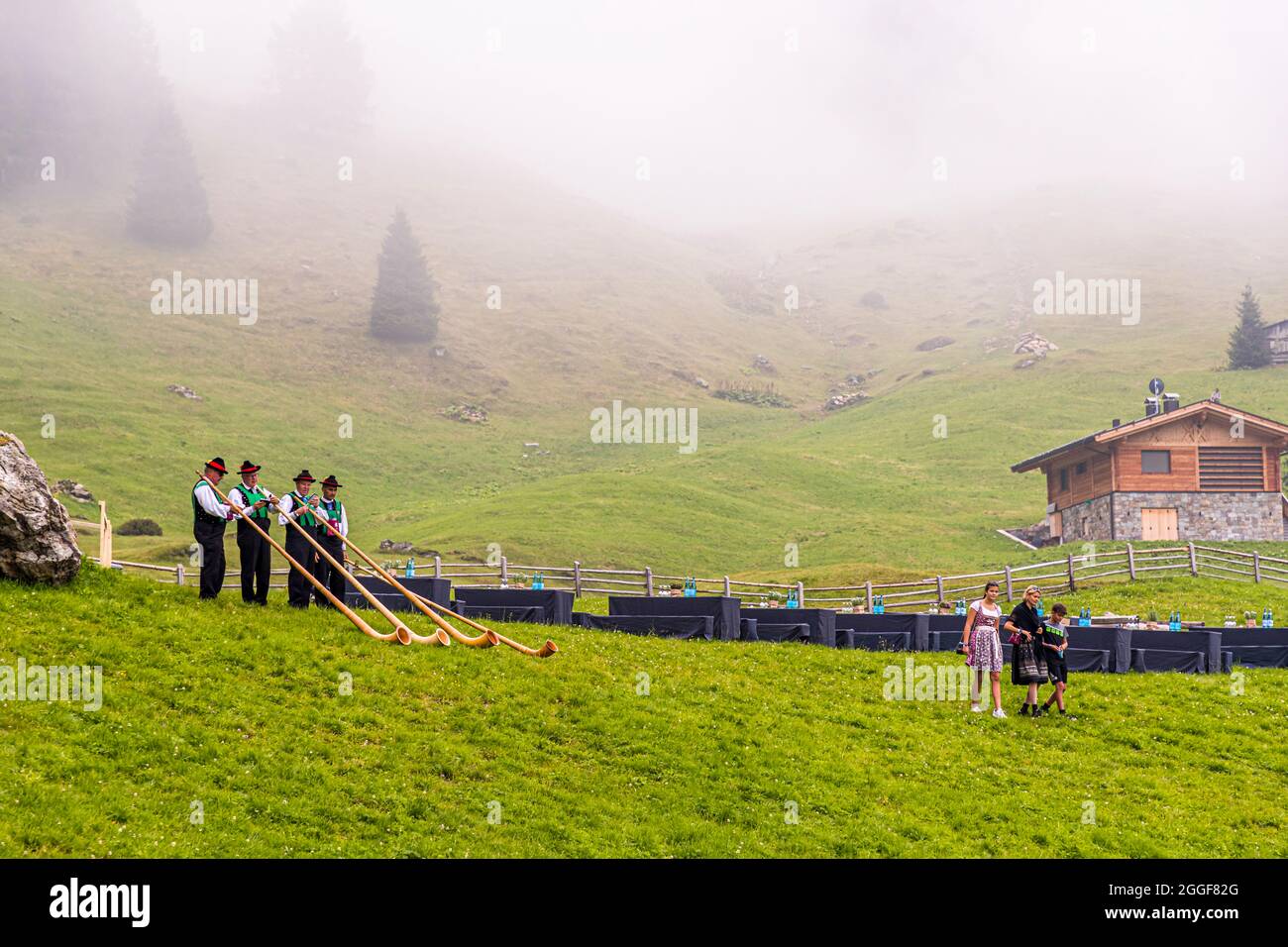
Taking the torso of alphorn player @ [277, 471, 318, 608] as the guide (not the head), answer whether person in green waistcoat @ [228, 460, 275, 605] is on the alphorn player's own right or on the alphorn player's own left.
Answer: on the alphorn player's own right

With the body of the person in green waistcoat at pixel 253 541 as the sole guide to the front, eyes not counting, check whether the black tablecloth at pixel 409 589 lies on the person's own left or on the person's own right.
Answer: on the person's own left

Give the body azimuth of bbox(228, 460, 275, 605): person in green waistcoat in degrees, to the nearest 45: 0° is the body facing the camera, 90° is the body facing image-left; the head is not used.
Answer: approximately 315°

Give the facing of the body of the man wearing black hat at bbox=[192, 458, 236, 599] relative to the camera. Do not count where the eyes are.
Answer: to the viewer's right

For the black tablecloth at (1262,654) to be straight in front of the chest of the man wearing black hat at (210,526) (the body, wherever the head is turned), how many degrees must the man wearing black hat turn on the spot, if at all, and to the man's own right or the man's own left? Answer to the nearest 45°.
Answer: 0° — they already face it

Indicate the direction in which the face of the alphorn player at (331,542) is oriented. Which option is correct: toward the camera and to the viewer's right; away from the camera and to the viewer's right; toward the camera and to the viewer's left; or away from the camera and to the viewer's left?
toward the camera and to the viewer's right

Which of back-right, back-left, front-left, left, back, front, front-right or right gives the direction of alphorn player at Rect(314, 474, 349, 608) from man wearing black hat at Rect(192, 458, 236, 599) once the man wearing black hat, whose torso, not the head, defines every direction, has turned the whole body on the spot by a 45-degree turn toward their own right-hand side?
left

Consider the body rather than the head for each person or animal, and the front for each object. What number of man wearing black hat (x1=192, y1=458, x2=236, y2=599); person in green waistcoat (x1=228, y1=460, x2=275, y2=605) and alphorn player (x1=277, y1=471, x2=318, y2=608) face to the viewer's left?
0

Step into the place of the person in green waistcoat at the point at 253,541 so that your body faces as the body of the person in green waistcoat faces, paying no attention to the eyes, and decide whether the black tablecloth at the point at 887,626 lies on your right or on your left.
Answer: on your left
